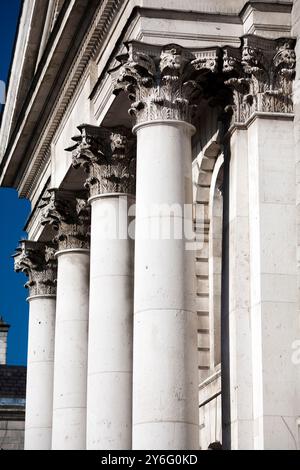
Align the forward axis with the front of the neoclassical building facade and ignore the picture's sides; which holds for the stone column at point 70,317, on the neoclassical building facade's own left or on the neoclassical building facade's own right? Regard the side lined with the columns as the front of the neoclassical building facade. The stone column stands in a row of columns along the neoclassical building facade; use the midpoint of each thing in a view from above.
on the neoclassical building facade's own right

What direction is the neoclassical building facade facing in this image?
to the viewer's left

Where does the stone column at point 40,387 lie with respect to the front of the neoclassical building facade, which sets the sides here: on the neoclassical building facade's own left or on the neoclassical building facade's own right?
on the neoclassical building facade's own right
